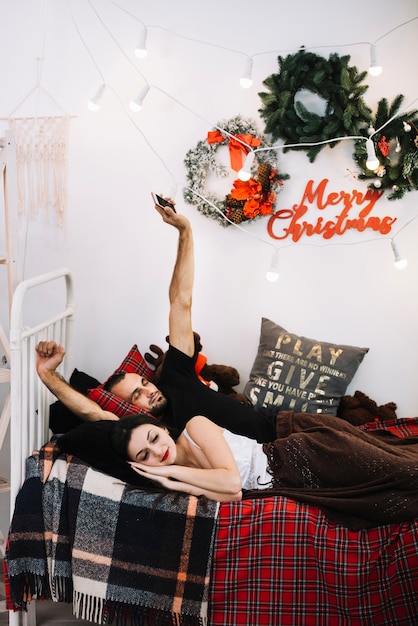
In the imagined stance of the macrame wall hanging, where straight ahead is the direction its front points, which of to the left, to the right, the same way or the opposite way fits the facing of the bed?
to the left

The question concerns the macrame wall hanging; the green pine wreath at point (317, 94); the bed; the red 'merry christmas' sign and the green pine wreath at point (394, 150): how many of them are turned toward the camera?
4

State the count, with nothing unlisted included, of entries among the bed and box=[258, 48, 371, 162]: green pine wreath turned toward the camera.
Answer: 1

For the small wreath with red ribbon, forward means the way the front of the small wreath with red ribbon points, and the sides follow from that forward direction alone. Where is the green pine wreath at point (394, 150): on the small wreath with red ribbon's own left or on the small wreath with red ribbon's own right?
on the small wreath with red ribbon's own left

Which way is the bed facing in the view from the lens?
facing to the right of the viewer
